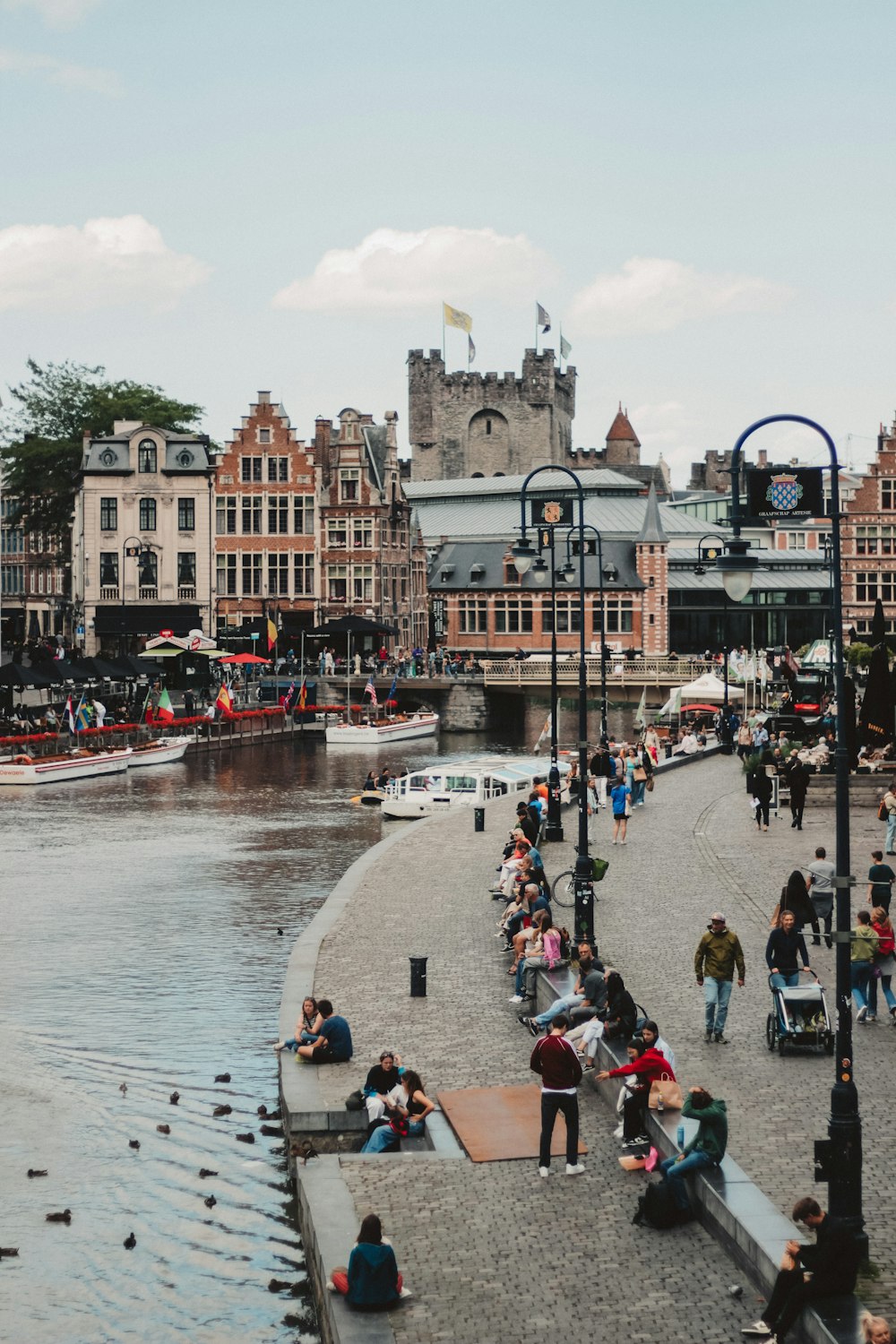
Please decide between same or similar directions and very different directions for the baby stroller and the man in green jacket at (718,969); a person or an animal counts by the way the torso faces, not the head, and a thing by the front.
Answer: same or similar directions

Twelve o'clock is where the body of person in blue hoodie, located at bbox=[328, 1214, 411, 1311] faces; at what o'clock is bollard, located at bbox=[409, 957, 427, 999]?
The bollard is roughly at 12 o'clock from the person in blue hoodie.

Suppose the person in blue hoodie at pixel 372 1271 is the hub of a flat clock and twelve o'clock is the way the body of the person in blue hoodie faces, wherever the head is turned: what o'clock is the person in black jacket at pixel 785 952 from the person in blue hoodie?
The person in black jacket is roughly at 1 o'clock from the person in blue hoodie.

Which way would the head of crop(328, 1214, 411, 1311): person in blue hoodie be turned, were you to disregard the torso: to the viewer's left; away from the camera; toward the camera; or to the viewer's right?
away from the camera

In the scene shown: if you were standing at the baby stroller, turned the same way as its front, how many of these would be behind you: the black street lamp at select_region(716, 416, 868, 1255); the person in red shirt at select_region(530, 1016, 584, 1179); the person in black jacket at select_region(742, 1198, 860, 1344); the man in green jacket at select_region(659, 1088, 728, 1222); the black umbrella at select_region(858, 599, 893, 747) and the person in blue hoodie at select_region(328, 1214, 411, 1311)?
1

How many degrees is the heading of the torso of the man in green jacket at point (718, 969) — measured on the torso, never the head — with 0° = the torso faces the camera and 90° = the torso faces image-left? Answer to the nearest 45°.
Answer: approximately 0°

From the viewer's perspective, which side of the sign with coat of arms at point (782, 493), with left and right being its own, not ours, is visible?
front

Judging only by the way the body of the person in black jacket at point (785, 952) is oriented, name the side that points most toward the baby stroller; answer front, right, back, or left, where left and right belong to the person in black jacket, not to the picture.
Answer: front

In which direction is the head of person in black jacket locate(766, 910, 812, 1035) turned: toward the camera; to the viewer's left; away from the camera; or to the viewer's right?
toward the camera

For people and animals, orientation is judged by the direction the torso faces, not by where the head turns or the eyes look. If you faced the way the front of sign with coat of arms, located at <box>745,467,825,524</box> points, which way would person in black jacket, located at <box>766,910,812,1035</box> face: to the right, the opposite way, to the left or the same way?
the same way

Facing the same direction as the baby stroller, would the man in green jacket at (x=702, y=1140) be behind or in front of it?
in front

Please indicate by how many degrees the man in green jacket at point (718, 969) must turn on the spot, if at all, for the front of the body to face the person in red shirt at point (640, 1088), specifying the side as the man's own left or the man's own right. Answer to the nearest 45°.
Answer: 0° — they already face them

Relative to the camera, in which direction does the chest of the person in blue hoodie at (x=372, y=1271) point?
away from the camera

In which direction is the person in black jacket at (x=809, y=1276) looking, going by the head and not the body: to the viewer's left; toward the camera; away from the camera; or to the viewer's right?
to the viewer's left

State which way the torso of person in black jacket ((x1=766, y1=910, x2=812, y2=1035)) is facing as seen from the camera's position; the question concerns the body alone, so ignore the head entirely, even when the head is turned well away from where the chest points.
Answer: toward the camera

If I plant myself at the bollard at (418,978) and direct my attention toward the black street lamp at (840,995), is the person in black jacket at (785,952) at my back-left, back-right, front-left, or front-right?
front-left

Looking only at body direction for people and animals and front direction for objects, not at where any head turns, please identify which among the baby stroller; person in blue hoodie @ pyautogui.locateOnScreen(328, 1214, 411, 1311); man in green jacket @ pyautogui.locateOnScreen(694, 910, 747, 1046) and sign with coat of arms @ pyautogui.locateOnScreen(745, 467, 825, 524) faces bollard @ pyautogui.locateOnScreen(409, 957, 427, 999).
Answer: the person in blue hoodie
